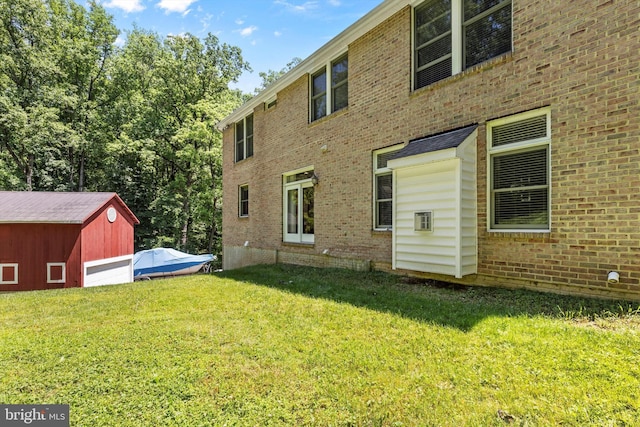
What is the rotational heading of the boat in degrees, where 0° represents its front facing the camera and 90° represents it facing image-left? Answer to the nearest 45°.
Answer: approximately 270°

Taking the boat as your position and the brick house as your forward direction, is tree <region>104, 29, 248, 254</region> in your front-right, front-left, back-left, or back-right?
back-left

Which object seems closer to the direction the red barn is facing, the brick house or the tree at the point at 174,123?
the brick house

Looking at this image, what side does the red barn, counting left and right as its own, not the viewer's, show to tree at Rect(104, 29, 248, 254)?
left

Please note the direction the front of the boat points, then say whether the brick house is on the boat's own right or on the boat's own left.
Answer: on the boat's own right
